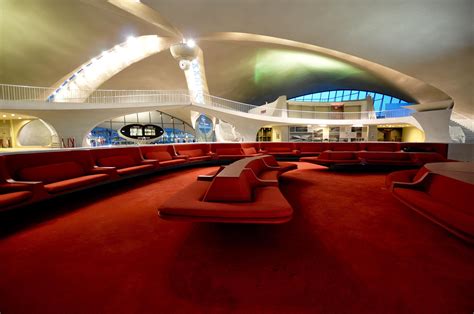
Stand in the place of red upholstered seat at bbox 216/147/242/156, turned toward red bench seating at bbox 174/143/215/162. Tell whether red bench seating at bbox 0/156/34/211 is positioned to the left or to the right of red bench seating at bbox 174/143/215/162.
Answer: left

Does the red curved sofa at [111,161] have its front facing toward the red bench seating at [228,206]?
yes

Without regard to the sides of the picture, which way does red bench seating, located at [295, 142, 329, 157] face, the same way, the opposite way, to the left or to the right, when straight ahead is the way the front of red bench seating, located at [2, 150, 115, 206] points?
to the right

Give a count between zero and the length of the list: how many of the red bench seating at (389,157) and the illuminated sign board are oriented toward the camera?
2

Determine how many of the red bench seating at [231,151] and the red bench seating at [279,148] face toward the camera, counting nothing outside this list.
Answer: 2

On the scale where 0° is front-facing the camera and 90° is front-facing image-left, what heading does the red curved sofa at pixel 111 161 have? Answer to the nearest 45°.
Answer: approximately 315°

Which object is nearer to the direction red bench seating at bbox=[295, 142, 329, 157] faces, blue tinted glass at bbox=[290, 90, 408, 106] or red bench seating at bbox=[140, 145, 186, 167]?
the red bench seating

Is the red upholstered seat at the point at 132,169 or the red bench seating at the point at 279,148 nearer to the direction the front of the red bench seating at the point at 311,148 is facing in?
the red upholstered seat
